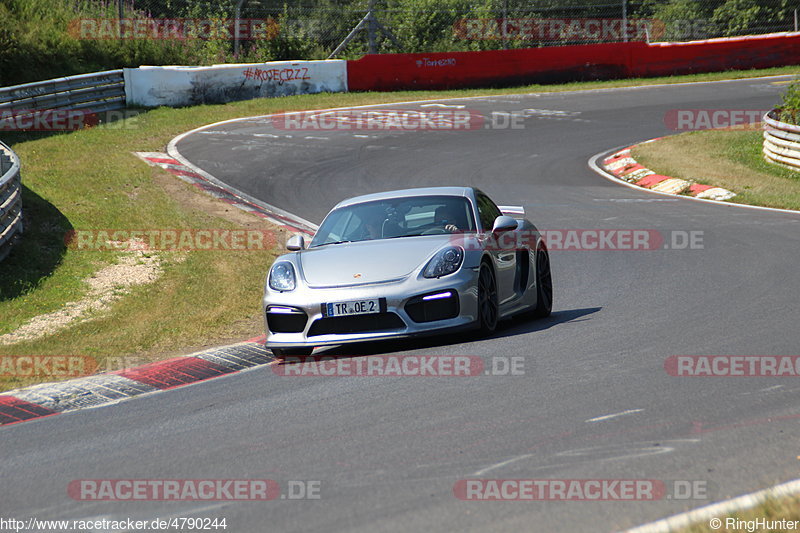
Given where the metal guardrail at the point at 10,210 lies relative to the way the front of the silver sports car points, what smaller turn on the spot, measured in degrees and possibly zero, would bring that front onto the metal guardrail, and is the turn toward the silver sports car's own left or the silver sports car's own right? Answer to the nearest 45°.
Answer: approximately 90° to the silver sports car's own right

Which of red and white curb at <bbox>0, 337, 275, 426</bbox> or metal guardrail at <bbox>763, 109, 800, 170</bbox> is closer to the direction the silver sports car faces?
the red and white curb

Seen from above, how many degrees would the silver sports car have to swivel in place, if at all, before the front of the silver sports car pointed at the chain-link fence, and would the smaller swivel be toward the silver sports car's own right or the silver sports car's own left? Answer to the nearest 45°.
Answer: approximately 135° to the silver sports car's own right

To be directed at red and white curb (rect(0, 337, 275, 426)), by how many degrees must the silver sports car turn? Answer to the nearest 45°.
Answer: approximately 45° to its right

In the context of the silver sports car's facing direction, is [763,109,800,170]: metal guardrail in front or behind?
behind

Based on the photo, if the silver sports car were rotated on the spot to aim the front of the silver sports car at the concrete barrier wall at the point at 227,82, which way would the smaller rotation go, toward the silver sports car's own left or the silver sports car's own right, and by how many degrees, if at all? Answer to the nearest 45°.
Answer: approximately 135° to the silver sports car's own right

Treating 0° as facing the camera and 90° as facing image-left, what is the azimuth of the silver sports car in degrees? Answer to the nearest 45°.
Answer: approximately 45°

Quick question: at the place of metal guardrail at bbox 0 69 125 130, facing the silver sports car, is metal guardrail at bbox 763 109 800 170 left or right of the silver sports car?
left

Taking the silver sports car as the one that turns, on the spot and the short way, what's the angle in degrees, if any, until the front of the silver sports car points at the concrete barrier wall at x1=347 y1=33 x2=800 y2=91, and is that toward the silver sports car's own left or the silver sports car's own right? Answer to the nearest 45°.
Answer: approximately 135° to the silver sports car's own right
